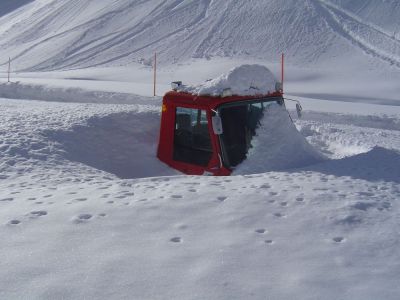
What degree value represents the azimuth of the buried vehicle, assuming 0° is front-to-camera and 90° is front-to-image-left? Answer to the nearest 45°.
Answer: approximately 315°
